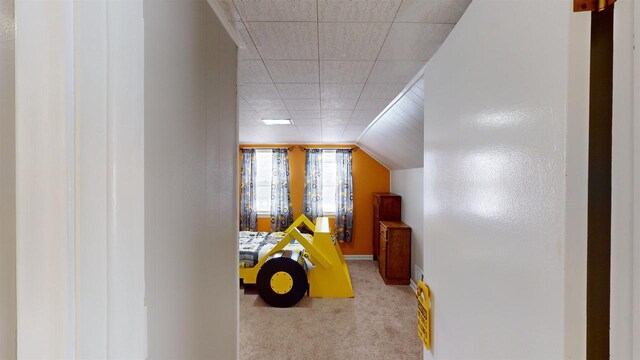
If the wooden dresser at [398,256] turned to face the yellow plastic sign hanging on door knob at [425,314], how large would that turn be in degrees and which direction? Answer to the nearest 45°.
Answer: approximately 90° to its left

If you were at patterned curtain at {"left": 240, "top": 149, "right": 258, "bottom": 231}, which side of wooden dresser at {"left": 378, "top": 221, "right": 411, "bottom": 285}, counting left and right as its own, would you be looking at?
front

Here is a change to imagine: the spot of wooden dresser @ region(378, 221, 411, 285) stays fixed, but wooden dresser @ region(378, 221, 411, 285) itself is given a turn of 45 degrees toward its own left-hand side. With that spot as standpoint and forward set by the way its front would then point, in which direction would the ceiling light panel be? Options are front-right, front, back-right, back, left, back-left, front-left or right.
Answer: front

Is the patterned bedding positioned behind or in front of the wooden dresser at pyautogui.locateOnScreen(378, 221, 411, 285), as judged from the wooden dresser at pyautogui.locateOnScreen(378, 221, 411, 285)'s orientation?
in front

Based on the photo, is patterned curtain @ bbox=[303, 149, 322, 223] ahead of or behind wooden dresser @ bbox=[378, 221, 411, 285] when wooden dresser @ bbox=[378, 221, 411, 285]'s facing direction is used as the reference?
ahead

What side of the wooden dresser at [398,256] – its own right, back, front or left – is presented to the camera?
left
